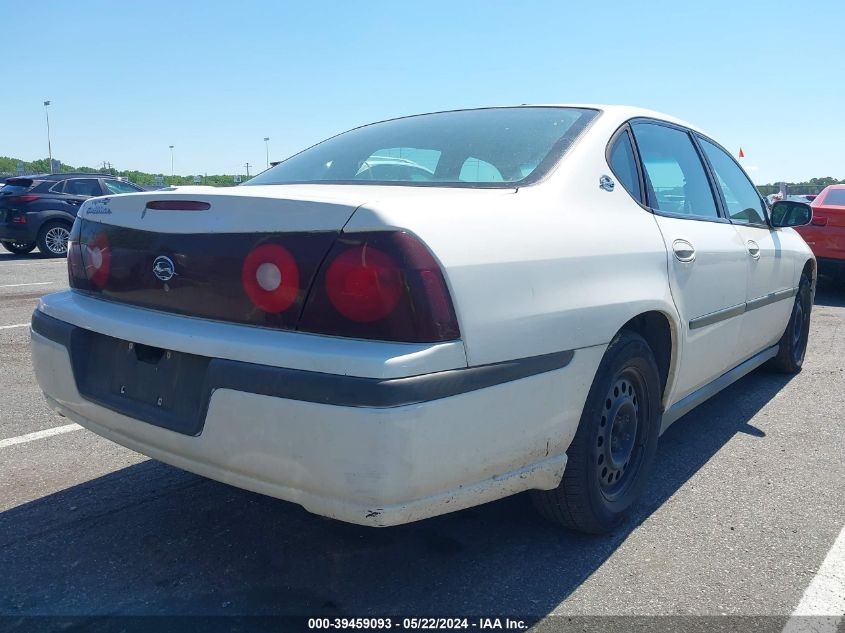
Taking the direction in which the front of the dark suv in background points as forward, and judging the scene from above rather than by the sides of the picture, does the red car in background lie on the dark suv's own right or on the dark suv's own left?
on the dark suv's own right

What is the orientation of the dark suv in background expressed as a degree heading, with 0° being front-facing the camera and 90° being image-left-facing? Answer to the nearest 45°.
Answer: approximately 225°

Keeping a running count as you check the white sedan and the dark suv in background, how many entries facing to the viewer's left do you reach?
0

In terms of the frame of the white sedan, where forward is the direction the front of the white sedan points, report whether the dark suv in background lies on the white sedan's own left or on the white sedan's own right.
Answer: on the white sedan's own left

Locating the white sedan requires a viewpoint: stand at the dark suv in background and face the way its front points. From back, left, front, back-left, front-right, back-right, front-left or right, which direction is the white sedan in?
back-right

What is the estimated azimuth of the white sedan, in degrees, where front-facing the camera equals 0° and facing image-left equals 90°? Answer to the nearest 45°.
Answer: approximately 225°

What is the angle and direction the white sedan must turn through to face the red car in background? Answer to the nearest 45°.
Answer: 0° — it already faces it
